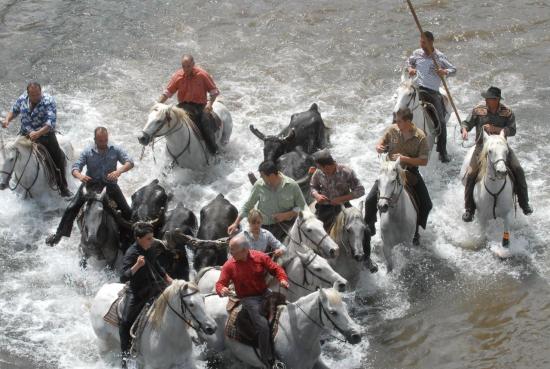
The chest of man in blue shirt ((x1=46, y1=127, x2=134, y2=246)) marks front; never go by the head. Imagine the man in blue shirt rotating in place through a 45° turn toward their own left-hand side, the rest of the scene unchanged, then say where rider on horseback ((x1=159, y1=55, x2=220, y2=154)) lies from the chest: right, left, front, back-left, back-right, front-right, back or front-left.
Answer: left

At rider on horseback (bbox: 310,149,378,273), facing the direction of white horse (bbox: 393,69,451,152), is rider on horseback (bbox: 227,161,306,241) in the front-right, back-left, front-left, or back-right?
back-left

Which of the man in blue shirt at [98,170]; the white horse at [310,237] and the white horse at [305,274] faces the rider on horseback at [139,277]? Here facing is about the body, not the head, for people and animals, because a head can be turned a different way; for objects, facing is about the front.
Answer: the man in blue shirt

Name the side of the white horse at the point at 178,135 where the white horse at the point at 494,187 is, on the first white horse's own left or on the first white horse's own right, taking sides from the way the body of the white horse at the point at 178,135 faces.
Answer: on the first white horse's own left

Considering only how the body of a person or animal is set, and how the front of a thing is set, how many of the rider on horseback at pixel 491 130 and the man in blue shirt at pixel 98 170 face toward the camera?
2

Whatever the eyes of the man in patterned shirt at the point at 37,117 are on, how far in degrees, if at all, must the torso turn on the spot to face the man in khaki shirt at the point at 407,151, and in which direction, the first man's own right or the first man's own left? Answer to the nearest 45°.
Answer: approximately 90° to the first man's own left

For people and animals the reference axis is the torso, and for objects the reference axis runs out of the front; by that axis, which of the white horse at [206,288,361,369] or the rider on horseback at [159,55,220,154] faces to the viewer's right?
the white horse

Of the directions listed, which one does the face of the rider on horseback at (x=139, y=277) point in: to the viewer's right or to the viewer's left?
to the viewer's right

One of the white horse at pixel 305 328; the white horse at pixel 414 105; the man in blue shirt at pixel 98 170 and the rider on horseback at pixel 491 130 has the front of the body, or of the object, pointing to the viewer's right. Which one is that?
the white horse at pixel 305 328

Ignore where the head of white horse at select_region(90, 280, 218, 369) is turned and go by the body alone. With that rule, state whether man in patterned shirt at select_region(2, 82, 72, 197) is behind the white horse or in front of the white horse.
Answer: behind

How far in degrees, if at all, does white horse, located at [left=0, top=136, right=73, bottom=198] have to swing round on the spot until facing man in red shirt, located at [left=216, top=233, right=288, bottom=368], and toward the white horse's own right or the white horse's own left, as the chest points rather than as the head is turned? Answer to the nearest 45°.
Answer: approximately 90° to the white horse's own left

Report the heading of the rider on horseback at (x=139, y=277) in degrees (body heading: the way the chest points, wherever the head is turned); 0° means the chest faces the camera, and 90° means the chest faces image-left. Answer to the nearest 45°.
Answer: approximately 315°

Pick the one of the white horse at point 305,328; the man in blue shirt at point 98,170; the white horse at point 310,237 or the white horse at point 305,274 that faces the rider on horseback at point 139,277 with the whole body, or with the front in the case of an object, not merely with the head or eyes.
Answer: the man in blue shirt

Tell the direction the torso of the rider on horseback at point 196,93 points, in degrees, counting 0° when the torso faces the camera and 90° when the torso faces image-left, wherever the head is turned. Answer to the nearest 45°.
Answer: approximately 45°

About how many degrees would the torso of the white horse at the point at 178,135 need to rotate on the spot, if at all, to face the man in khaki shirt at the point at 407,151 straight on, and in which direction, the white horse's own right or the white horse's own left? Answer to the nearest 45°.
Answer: approximately 90° to the white horse's own left
